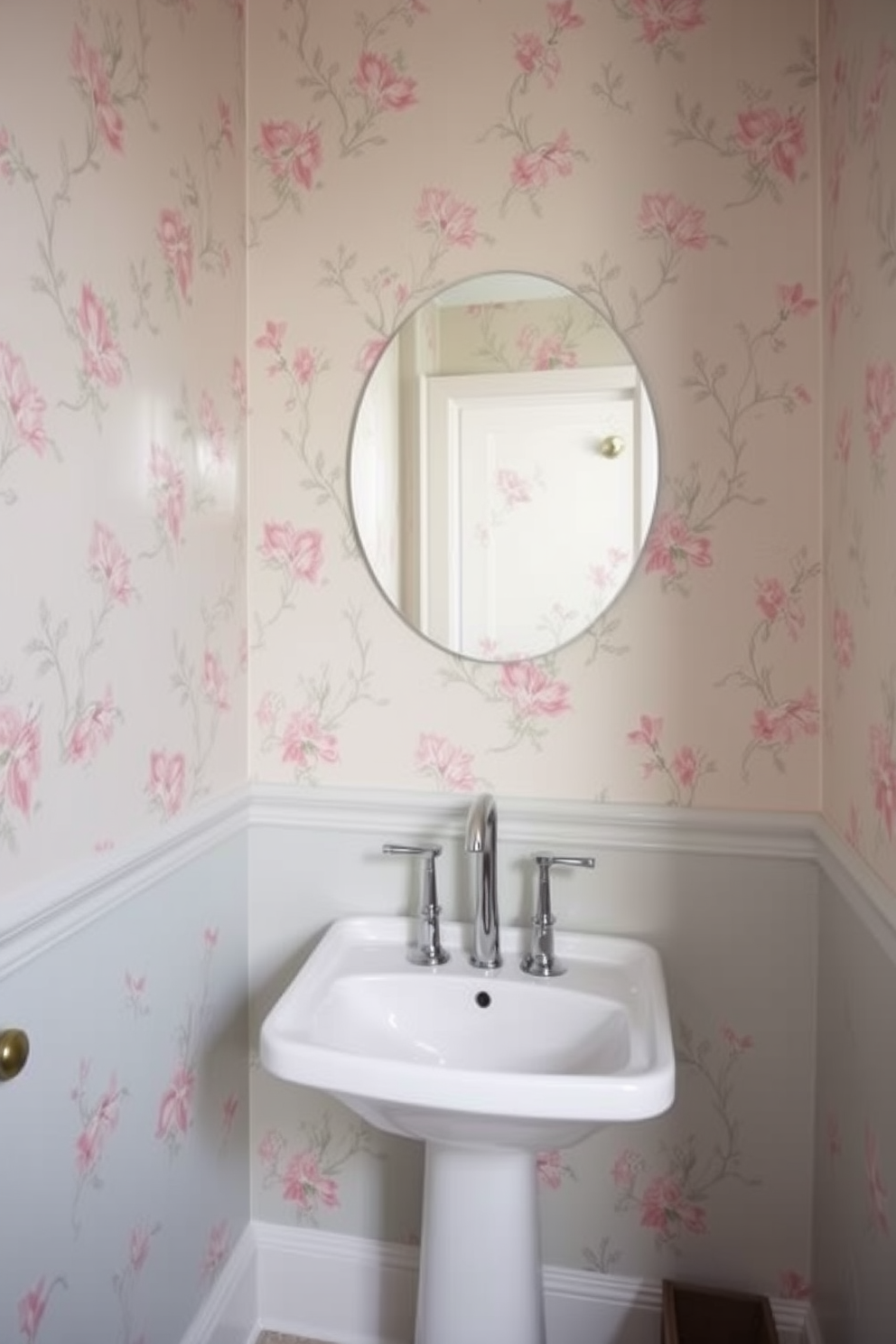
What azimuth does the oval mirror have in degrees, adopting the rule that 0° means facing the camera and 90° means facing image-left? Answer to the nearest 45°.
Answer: approximately 0°
